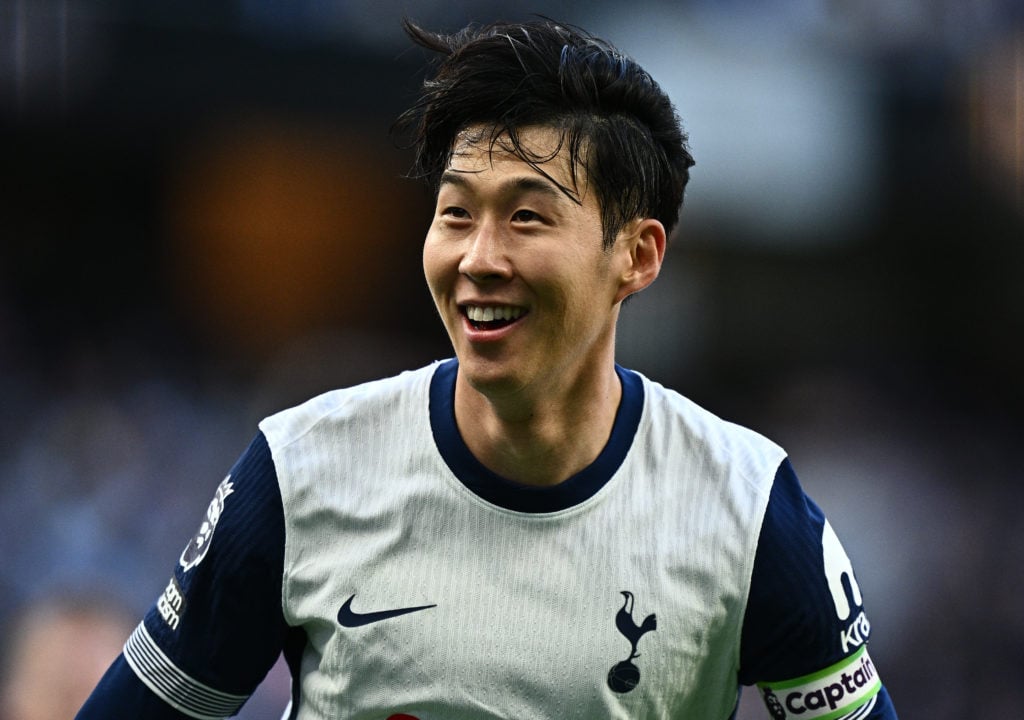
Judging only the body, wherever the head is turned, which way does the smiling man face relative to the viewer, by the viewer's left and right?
facing the viewer

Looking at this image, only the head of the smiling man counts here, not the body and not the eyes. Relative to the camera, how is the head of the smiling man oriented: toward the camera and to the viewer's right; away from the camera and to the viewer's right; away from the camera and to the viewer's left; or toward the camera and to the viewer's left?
toward the camera and to the viewer's left
